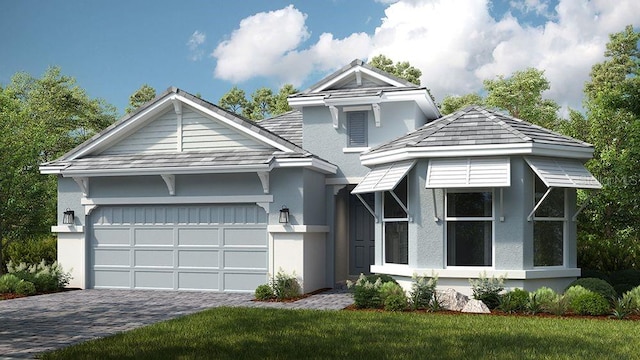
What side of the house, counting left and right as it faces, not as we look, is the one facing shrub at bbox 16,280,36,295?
right

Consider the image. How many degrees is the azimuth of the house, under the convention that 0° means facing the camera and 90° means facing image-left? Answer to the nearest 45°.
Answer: approximately 0°

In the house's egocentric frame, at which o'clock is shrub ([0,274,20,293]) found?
The shrub is roughly at 3 o'clock from the house.

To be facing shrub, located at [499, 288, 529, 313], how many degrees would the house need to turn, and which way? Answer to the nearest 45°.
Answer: approximately 45° to its left

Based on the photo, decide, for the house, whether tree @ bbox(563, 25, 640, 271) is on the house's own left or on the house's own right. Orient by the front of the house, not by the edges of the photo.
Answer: on the house's own left

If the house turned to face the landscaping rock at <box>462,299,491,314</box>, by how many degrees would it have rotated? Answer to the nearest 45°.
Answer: approximately 45° to its left

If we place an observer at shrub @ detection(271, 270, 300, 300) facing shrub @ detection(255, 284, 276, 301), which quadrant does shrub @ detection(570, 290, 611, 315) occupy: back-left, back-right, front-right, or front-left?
back-left

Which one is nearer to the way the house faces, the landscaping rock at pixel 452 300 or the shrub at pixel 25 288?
the landscaping rock

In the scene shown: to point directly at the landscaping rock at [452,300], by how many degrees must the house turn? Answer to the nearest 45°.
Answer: approximately 45° to its left
